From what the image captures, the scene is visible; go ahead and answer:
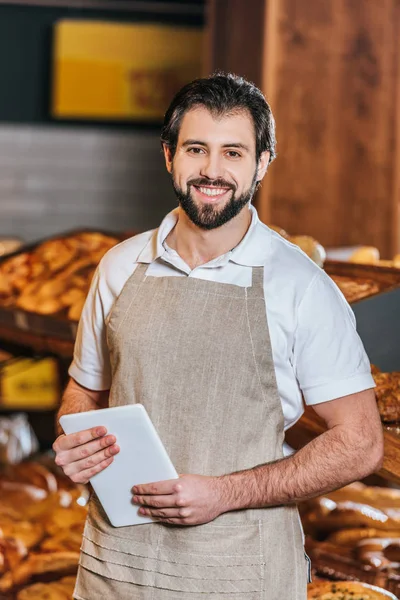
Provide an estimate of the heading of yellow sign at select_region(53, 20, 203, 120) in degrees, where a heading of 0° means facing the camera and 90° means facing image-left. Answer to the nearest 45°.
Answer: approximately 0°

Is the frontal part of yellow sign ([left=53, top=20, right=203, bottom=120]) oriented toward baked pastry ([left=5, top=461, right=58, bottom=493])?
yes

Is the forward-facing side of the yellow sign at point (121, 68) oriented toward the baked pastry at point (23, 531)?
yes

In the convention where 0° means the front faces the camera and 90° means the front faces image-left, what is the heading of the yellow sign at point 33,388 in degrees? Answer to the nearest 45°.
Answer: approximately 0°

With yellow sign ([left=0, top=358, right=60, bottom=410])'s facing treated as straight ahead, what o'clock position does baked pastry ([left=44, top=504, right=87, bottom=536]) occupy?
The baked pastry is roughly at 12 o'clock from the yellow sign.

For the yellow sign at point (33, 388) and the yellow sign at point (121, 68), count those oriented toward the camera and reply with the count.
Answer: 2

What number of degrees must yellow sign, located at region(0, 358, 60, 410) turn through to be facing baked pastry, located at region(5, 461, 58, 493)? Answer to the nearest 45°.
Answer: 0° — it already faces it
